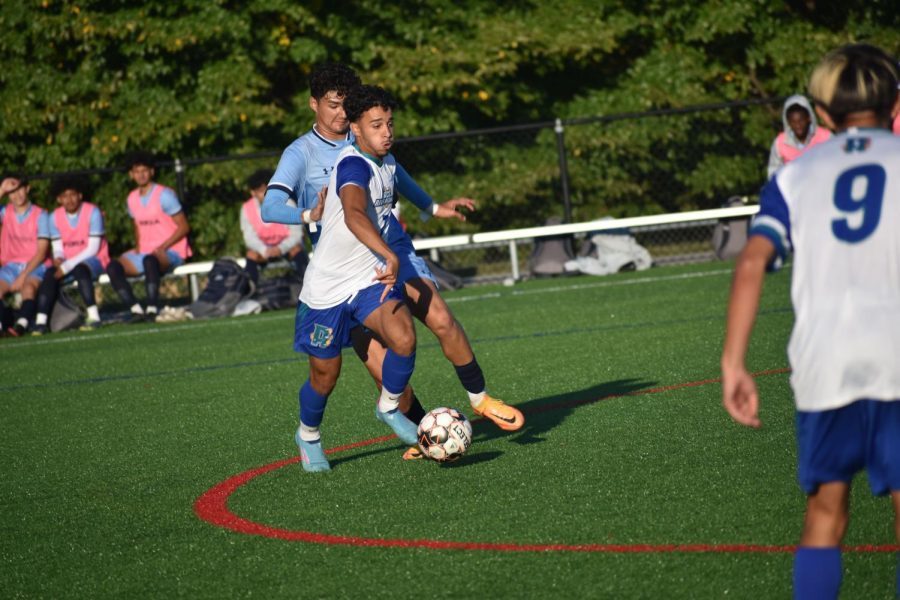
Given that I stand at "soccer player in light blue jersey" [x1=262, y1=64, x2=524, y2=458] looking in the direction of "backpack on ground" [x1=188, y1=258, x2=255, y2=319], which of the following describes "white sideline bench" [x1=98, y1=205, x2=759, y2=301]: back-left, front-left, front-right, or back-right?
front-right

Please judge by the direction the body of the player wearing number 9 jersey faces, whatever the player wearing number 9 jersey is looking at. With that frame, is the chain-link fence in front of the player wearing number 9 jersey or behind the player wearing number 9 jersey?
in front

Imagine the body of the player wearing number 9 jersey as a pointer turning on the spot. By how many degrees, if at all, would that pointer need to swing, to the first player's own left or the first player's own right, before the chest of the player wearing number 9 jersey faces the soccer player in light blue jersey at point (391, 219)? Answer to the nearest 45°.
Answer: approximately 45° to the first player's own left

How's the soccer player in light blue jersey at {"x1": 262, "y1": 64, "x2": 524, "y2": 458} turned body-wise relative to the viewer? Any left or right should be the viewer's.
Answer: facing the viewer and to the right of the viewer

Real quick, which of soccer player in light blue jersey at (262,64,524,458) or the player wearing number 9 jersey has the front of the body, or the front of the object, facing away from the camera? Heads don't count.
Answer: the player wearing number 9 jersey

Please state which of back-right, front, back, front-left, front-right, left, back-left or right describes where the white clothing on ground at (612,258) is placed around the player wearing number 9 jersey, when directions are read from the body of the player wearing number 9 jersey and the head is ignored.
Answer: front

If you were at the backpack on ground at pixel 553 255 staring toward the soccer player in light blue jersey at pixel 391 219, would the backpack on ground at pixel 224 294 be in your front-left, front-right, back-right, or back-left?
front-right

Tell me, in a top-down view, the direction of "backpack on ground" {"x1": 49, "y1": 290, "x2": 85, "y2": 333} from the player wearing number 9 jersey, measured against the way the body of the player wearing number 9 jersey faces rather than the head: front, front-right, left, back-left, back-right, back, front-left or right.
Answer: front-left

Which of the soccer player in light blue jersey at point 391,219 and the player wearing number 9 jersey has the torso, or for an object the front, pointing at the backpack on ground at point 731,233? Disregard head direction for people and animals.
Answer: the player wearing number 9 jersey

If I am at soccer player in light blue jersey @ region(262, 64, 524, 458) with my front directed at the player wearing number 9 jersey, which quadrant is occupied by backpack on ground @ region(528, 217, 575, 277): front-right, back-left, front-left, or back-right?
back-left

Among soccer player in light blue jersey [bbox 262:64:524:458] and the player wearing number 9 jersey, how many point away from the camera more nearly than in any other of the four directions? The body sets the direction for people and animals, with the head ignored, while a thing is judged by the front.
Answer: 1

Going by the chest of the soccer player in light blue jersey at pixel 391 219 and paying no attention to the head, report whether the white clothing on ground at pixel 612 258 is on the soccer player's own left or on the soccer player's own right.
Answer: on the soccer player's own left

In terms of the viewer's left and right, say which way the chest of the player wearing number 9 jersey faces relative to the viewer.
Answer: facing away from the viewer

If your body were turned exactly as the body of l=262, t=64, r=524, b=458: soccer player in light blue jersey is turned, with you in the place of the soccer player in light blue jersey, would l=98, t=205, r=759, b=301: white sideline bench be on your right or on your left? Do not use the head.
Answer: on your left

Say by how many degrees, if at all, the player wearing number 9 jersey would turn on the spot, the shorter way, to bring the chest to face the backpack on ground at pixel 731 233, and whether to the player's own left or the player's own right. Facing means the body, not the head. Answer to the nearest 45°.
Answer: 0° — they already face it
